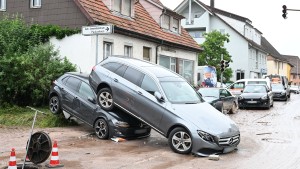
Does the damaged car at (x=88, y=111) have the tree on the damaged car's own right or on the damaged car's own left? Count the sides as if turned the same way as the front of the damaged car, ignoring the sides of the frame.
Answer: on the damaged car's own left

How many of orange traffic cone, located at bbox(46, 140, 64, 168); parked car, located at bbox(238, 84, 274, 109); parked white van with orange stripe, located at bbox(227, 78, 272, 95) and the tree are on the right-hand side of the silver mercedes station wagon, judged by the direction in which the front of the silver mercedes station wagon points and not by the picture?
1

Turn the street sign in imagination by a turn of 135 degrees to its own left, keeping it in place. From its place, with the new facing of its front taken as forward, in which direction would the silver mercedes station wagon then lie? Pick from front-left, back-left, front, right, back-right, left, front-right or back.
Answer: right

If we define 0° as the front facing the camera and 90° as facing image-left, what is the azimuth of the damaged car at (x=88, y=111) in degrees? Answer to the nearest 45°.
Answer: approximately 315°

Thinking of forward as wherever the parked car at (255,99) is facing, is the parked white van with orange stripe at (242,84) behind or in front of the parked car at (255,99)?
behind

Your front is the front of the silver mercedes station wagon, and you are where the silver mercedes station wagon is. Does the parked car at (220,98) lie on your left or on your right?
on your left

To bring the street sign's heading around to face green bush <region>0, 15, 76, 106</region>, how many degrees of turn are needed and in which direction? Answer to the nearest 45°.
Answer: approximately 135° to its right

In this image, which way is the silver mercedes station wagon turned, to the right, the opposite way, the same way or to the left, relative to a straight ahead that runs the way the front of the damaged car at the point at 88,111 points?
the same way

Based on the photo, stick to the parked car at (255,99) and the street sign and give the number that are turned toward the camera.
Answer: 2

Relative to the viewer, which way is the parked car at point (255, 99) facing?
toward the camera

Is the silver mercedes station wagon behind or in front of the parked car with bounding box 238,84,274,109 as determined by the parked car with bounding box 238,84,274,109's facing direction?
in front

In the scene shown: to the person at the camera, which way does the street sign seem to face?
facing the viewer

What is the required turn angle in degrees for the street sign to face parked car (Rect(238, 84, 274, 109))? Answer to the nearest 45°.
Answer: approximately 135° to its left

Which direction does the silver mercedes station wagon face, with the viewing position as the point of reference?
facing the viewer and to the right of the viewer
